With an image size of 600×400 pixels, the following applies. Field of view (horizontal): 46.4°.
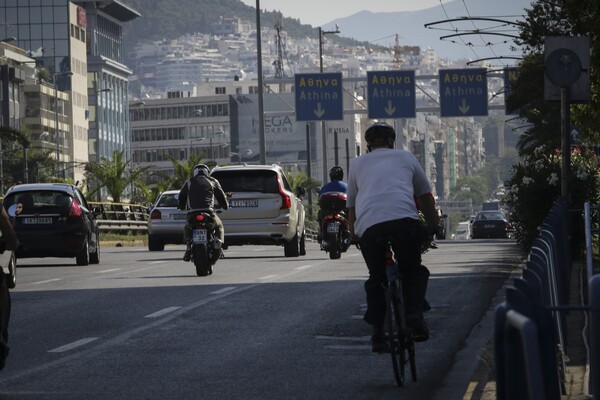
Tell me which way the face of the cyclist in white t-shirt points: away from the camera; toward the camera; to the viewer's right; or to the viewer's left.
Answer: away from the camera

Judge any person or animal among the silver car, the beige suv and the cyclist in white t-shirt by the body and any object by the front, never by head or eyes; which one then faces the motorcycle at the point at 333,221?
the cyclist in white t-shirt

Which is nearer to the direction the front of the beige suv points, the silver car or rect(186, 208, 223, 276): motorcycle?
the silver car

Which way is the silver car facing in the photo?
away from the camera

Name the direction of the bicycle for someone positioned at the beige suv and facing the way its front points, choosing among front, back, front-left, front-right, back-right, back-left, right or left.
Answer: back

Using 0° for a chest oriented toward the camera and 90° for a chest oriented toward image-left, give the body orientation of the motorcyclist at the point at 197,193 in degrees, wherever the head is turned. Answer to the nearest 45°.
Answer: approximately 180°

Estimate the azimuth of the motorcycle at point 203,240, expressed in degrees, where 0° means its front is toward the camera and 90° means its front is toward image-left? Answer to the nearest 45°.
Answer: approximately 180°

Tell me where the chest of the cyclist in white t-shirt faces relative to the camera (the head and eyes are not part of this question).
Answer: away from the camera

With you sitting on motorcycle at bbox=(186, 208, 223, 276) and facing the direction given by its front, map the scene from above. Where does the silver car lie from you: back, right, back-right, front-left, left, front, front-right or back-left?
front

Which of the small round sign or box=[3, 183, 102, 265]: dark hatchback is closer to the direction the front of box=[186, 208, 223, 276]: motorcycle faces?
the dark hatchback

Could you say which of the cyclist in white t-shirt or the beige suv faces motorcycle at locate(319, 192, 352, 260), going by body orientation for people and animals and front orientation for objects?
the cyclist in white t-shirt

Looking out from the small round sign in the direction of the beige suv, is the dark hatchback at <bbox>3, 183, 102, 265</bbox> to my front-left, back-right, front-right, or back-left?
front-left

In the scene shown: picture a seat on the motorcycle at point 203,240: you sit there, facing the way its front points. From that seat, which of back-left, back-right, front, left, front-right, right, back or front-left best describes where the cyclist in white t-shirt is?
back

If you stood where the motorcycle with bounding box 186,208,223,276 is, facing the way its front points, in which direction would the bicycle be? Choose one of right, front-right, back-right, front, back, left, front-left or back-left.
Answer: back

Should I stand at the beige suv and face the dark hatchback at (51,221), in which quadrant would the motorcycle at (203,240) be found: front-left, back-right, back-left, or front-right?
front-left

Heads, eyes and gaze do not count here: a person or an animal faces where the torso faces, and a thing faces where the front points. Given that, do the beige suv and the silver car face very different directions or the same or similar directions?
same or similar directions

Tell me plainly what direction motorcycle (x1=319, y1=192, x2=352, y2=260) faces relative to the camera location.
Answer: facing away from the viewer

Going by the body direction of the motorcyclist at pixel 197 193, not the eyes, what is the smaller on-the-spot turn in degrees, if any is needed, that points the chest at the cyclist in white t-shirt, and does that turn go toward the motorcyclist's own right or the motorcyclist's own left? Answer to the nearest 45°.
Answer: approximately 180°
